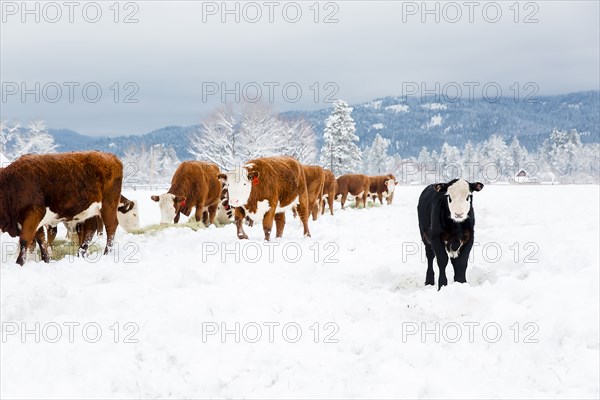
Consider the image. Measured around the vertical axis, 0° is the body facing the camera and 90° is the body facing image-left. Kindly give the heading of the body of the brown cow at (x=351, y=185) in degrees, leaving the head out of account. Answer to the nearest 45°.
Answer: approximately 90°

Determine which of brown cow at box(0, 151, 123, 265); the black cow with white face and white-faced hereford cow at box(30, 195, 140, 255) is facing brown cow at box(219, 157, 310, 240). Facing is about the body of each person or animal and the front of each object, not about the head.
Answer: the white-faced hereford cow

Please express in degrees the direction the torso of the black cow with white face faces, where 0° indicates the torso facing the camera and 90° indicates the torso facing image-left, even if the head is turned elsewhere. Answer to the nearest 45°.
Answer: approximately 0°

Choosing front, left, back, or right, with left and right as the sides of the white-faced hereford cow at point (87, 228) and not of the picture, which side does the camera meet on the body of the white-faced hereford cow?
right

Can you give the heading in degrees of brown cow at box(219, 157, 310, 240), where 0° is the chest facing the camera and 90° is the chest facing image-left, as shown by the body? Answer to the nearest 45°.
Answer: approximately 45°

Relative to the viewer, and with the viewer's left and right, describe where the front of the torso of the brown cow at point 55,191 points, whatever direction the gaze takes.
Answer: facing to the left of the viewer

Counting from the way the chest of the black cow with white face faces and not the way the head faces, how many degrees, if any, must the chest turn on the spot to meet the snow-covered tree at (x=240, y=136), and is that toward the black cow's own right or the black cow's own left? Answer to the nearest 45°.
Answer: approximately 135° to the black cow's own right

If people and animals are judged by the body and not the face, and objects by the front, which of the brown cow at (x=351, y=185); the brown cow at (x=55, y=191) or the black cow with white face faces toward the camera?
the black cow with white face

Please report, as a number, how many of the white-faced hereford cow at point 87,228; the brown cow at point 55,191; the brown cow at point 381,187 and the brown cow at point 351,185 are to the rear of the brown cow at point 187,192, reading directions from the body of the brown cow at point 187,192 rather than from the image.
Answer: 2

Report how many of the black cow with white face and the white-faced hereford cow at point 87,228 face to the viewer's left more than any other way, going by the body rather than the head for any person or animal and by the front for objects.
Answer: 0
